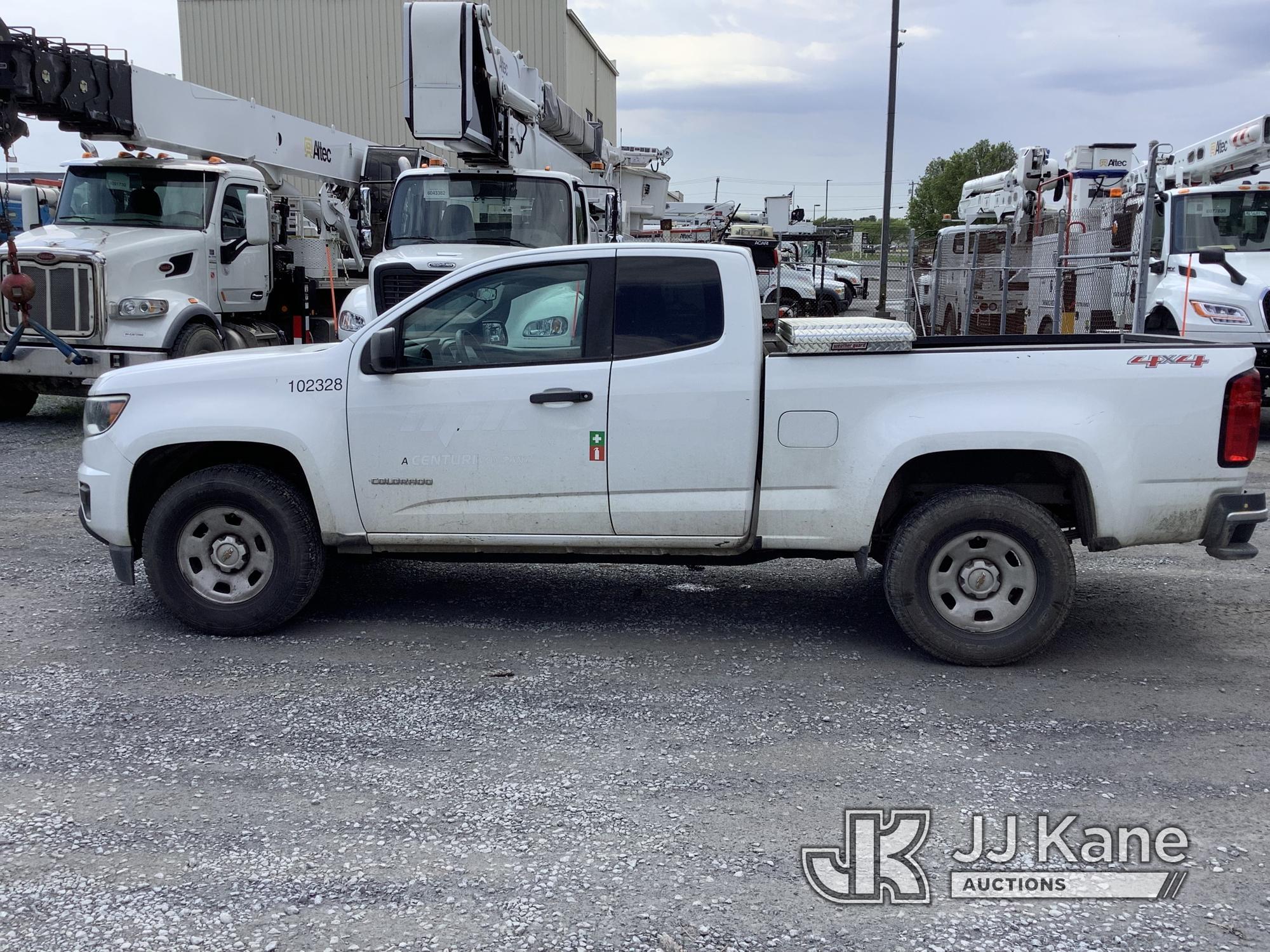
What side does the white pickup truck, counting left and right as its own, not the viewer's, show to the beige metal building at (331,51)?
right

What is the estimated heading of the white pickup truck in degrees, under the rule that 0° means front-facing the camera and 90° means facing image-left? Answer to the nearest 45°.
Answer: approximately 90°
